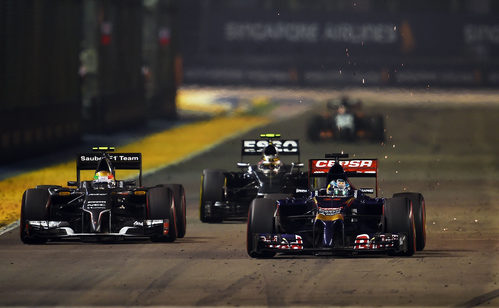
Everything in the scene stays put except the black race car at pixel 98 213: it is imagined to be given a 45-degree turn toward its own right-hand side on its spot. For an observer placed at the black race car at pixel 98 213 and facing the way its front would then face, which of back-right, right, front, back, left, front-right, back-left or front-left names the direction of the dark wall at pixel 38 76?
back-right

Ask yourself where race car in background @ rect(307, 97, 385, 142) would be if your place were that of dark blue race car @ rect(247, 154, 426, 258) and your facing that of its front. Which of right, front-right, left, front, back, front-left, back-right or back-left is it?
back

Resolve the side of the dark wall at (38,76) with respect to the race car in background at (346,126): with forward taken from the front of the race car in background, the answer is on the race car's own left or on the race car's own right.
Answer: on the race car's own right

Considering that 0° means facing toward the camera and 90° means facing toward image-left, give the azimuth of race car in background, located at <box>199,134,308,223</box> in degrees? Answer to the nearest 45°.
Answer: approximately 0°

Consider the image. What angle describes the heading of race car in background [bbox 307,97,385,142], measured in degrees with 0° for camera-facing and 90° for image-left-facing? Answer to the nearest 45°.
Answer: approximately 0°

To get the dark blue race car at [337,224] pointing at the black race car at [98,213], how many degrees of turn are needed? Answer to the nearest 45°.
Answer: approximately 90° to its right

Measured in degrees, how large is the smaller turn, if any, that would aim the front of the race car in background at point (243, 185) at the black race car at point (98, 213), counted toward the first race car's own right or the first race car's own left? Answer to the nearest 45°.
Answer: approximately 45° to the first race car's own right
